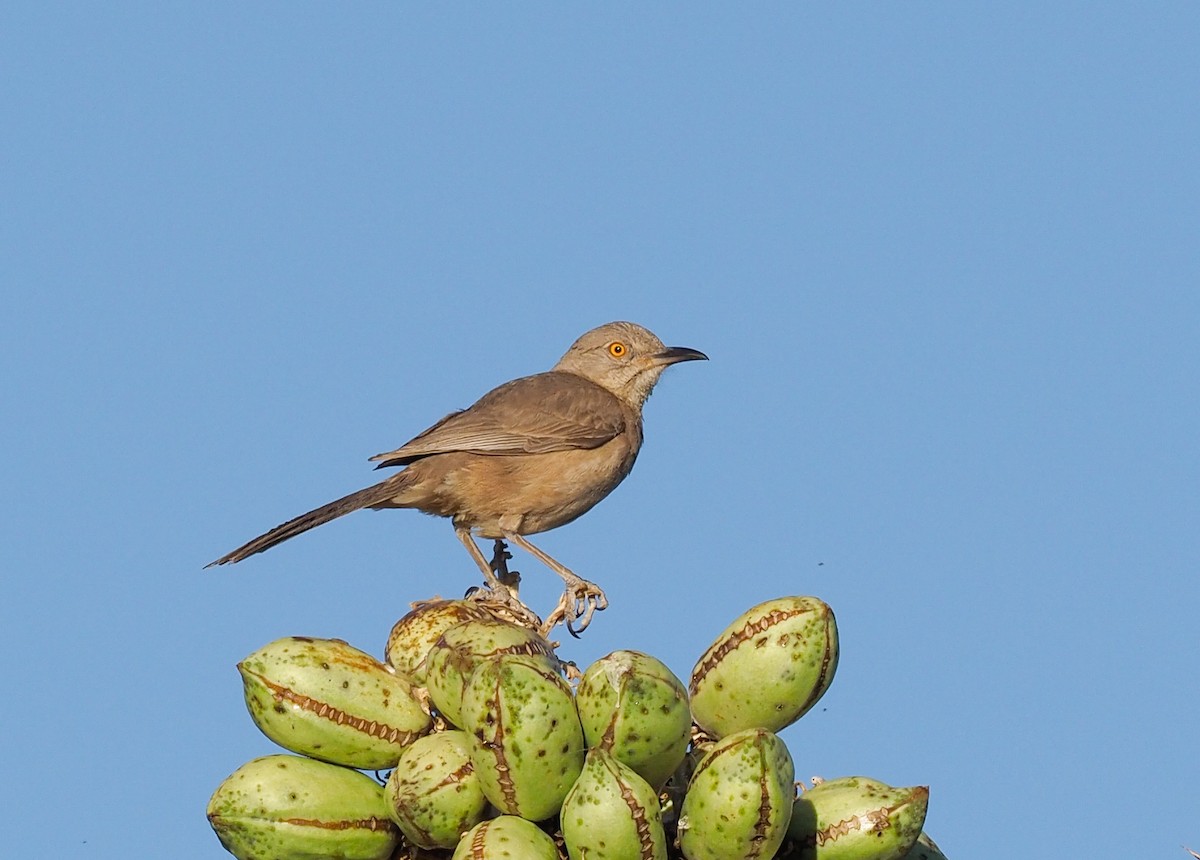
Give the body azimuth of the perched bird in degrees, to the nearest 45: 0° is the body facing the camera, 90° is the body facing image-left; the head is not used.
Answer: approximately 270°

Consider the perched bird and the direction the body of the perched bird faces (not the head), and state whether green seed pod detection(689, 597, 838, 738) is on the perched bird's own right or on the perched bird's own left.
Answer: on the perched bird's own right

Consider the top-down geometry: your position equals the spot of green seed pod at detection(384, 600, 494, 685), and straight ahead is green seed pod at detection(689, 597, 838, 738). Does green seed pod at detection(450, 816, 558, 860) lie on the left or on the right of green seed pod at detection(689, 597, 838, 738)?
right

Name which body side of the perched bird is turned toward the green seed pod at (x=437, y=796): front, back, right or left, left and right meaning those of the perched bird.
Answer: right

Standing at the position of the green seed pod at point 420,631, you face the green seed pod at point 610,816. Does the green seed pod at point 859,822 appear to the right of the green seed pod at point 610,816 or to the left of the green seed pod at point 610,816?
left
